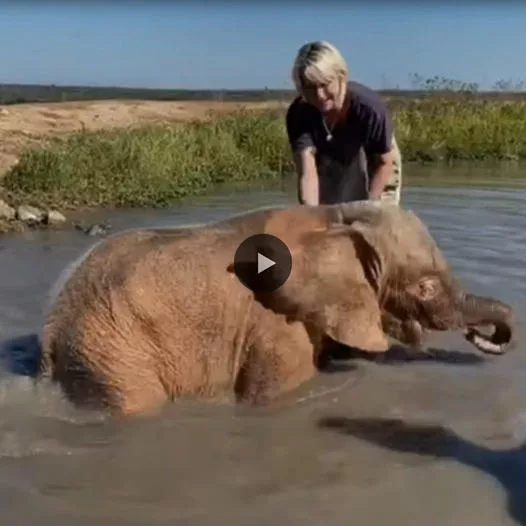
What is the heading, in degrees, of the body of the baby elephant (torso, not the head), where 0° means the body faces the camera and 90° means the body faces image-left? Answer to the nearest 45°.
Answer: approximately 270°

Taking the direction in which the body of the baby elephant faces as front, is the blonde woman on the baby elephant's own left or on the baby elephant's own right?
on the baby elephant's own left
